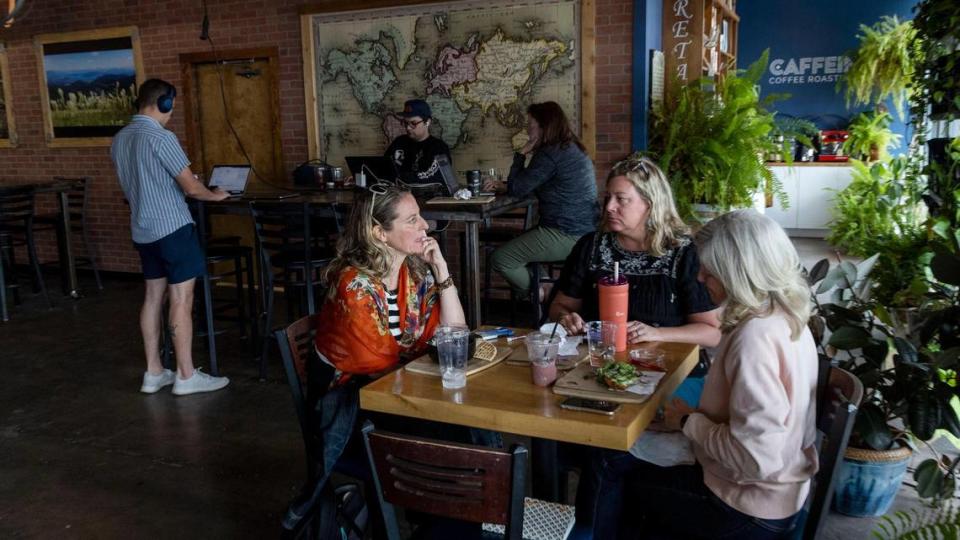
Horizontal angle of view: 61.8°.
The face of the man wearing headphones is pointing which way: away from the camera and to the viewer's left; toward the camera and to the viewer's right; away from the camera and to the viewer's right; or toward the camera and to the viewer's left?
away from the camera and to the viewer's right

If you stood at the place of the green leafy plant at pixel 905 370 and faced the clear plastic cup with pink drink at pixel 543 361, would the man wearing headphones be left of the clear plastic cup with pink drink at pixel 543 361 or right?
right

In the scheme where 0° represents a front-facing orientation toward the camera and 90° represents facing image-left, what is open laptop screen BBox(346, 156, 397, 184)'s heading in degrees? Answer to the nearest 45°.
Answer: approximately 225°

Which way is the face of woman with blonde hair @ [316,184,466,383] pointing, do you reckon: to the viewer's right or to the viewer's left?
to the viewer's right

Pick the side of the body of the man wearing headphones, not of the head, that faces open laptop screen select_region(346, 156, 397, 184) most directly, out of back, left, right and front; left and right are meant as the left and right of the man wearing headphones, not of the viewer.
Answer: front

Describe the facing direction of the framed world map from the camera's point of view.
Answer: facing the viewer

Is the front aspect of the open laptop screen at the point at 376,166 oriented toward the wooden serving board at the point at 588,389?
no

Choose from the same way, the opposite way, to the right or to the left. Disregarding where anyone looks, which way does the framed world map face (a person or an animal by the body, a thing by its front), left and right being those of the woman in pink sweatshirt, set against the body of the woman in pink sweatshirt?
to the left

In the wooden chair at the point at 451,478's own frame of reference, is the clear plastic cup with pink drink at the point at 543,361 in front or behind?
in front

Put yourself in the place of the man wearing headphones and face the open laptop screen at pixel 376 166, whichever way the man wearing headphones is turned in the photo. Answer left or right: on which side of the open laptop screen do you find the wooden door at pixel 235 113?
left

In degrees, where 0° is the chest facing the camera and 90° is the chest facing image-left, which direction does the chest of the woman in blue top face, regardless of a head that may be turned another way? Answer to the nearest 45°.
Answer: approximately 90°

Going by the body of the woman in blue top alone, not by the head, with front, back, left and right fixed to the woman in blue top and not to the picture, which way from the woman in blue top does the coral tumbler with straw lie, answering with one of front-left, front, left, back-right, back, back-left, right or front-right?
left

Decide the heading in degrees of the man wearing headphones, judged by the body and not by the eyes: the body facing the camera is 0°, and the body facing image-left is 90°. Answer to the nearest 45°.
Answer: approximately 225°

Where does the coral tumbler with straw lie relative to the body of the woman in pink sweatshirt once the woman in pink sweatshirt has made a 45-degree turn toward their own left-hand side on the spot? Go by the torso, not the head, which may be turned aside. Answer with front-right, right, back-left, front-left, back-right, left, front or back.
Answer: right

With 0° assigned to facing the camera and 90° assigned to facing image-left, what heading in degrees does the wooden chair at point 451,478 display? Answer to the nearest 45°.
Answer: approximately 225°

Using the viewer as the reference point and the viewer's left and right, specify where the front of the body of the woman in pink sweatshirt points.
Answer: facing to the left of the viewer

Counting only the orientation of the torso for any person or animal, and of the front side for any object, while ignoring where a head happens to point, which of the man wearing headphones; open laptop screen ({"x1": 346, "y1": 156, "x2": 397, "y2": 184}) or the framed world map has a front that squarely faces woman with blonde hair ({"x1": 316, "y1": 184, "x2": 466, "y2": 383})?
the framed world map

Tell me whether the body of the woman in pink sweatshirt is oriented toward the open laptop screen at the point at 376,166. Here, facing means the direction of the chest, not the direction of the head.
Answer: no

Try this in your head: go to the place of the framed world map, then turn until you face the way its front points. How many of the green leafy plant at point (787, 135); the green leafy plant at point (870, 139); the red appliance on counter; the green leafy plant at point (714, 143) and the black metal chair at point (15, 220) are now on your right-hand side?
1

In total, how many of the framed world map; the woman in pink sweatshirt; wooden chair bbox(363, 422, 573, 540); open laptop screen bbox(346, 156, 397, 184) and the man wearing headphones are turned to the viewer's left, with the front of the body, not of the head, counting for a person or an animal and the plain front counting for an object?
1
